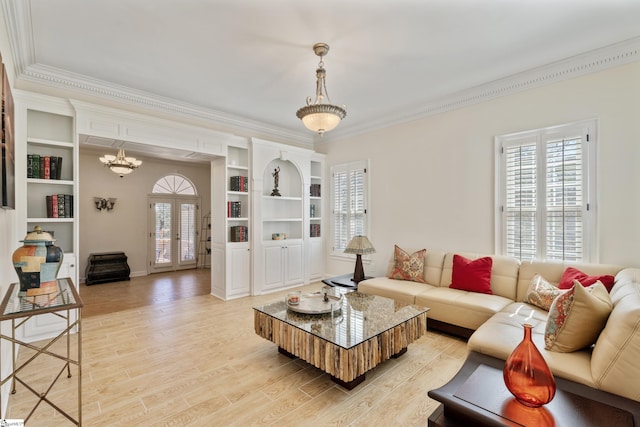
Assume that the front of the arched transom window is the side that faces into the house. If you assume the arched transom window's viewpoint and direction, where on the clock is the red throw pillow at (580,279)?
The red throw pillow is roughly at 11 o'clock from the arched transom window.

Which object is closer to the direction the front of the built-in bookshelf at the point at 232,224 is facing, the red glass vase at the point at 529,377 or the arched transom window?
the red glass vase

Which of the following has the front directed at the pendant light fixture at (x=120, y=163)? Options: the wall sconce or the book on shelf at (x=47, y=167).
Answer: the wall sconce

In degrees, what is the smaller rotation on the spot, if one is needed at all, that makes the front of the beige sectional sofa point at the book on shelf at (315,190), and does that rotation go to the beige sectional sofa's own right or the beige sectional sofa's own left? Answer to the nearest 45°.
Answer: approximately 90° to the beige sectional sofa's own right

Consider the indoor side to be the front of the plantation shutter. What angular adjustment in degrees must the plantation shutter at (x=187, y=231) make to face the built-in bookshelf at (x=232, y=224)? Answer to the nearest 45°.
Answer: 0° — it already faces it

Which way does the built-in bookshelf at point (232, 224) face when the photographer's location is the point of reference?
facing the viewer and to the right of the viewer

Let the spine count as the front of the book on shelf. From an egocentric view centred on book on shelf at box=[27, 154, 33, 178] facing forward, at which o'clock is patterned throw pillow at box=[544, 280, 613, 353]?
The patterned throw pillow is roughly at 11 o'clock from the book on shelf.
